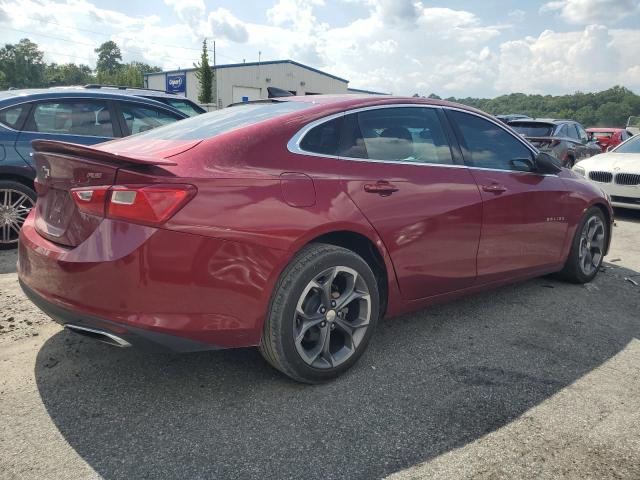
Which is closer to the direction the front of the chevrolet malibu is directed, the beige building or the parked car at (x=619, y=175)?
the parked car

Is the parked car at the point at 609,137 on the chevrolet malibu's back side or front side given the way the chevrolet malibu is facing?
on the front side

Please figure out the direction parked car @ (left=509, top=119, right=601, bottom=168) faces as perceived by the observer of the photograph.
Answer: facing away from the viewer and to the right of the viewer

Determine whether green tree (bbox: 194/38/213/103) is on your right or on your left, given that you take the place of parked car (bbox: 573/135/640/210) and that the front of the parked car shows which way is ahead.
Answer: on your right

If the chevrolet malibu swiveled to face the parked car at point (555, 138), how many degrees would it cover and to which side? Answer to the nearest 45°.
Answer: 0° — it already faces it

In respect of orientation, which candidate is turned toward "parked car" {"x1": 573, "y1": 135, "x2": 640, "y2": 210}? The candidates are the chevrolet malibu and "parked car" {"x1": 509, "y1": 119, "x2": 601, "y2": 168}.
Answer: the chevrolet malibu

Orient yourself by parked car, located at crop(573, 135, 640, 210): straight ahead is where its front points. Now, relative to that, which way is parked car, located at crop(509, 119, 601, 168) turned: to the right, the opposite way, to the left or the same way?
the opposite way

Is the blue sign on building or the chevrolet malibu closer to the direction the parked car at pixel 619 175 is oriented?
the chevrolet malibu

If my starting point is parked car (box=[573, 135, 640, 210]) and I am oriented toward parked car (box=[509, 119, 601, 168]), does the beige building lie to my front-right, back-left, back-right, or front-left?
front-left

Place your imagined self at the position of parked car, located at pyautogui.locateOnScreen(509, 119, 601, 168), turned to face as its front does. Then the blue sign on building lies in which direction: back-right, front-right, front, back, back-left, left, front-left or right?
left

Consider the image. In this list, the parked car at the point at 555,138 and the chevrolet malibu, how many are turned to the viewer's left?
0

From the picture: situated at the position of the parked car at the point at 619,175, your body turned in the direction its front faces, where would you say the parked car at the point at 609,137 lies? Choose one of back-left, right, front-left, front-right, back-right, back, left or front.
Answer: back-right

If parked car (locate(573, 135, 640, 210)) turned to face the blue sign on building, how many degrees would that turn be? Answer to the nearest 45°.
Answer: approximately 90° to its right

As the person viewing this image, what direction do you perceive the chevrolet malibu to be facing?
facing away from the viewer and to the right of the viewer

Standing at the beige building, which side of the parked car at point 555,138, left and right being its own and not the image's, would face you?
left
